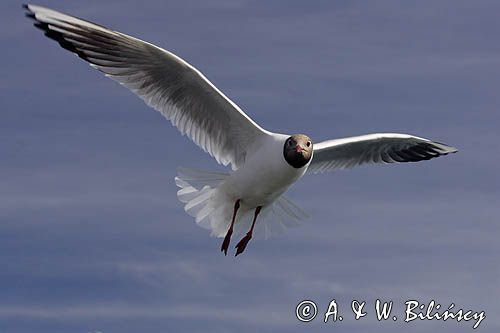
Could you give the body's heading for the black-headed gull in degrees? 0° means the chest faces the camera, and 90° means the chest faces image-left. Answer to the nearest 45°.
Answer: approximately 315°
